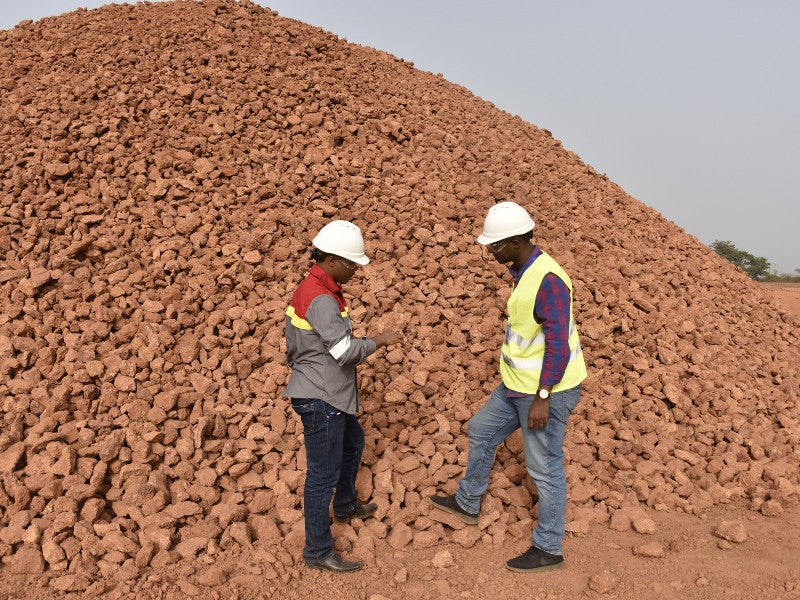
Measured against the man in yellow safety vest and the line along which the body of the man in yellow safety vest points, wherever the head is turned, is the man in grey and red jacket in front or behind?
in front

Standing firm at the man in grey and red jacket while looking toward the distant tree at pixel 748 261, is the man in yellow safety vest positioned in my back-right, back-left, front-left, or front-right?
front-right

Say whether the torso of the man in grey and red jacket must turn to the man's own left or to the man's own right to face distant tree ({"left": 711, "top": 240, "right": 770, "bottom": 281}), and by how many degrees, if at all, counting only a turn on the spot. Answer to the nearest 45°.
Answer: approximately 45° to the man's own left

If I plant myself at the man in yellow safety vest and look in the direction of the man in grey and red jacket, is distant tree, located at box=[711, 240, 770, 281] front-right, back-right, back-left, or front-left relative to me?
back-right

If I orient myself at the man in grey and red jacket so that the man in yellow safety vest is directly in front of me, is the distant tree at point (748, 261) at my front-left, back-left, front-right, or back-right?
front-left

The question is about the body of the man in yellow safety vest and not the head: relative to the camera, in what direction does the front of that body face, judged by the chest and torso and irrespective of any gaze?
to the viewer's left

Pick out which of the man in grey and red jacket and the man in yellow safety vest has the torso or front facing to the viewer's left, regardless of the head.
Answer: the man in yellow safety vest

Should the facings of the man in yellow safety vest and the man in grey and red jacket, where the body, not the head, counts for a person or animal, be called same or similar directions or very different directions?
very different directions

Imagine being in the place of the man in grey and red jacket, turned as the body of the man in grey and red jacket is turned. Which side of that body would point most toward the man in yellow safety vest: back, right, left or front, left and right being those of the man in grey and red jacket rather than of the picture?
front

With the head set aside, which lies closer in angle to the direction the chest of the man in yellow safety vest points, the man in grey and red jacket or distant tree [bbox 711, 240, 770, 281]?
the man in grey and red jacket

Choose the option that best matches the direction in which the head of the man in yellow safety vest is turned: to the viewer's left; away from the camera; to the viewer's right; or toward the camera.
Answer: to the viewer's left

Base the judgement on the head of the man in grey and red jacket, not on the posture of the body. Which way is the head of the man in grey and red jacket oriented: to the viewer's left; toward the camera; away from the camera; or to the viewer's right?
to the viewer's right

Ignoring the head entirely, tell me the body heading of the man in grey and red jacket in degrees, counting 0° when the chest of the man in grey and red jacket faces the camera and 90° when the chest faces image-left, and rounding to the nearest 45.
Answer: approximately 270°
